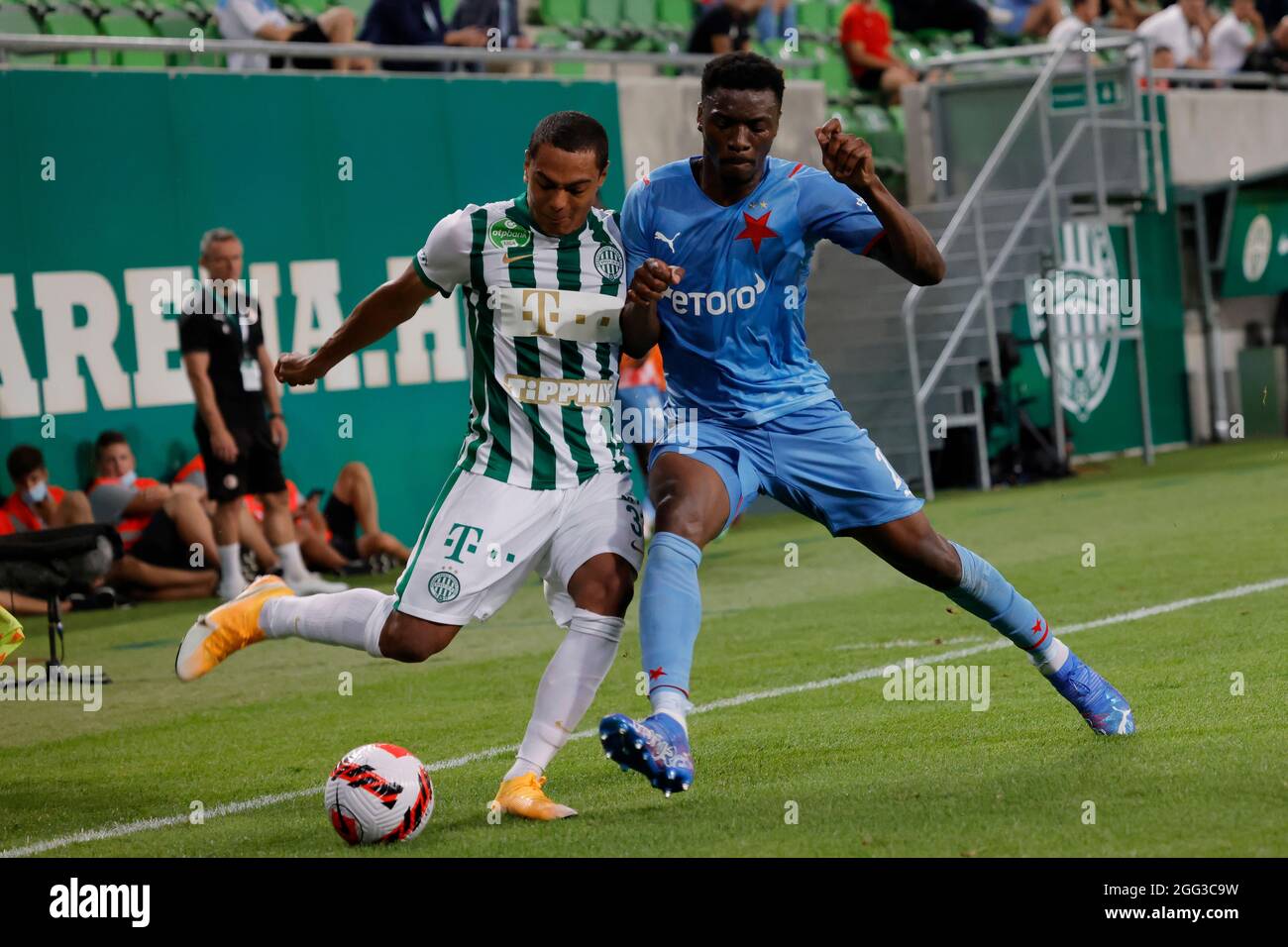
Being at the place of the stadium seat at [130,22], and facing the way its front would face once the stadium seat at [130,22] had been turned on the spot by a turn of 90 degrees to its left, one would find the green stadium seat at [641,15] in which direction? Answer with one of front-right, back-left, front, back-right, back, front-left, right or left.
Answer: front-left

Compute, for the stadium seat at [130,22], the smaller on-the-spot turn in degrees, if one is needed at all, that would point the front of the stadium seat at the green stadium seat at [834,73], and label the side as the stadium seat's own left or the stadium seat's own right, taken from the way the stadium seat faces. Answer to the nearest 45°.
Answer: approximately 135° to the stadium seat's own left

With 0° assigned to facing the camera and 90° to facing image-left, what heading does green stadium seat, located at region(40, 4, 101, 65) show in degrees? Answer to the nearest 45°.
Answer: approximately 315°

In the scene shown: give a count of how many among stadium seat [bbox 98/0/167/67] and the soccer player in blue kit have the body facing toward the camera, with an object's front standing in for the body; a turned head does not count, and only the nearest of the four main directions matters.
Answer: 2

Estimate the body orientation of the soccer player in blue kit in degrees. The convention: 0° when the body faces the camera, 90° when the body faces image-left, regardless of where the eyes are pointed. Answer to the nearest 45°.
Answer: approximately 0°

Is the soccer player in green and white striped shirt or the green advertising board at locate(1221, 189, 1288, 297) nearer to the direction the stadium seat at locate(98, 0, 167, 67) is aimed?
the soccer player in green and white striped shirt

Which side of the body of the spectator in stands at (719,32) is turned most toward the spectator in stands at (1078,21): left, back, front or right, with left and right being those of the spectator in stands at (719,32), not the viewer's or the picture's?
left
